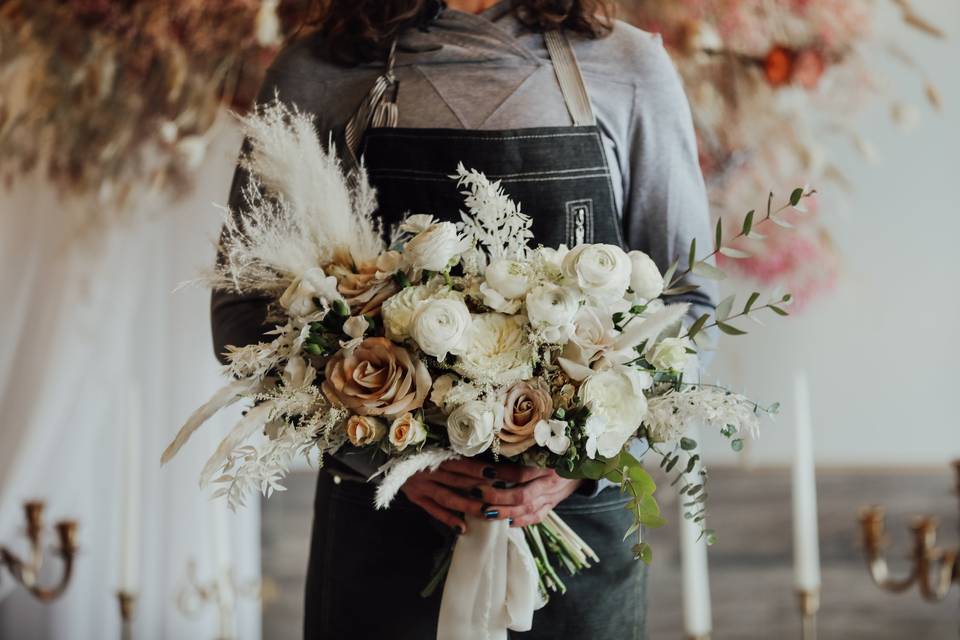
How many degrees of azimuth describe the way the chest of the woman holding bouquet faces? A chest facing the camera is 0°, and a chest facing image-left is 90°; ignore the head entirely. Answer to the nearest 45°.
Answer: approximately 0°

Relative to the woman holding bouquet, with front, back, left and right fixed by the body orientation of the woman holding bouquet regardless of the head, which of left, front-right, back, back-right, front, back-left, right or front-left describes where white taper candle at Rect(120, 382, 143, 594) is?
back-right

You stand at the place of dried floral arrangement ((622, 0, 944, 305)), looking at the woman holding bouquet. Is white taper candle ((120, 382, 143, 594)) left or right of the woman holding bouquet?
right

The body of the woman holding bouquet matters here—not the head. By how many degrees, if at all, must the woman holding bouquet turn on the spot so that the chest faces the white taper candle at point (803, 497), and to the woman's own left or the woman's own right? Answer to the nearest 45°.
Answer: approximately 135° to the woman's own left

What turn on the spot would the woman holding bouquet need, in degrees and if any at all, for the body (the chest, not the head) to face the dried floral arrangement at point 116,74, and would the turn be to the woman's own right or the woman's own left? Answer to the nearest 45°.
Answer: approximately 135° to the woman's own right
